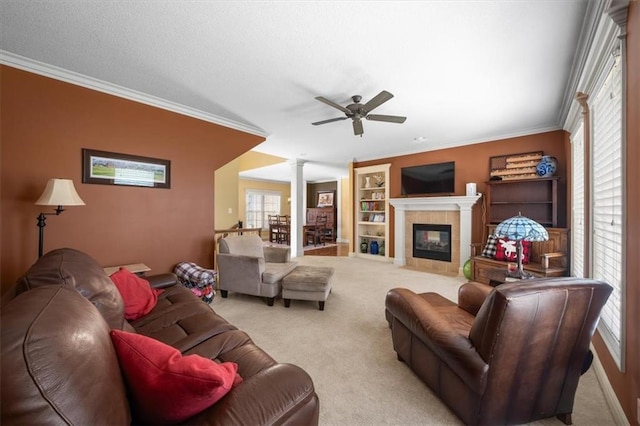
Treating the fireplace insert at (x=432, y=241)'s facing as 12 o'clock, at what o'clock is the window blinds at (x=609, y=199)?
The window blinds is roughly at 10 o'clock from the fireplace insert.

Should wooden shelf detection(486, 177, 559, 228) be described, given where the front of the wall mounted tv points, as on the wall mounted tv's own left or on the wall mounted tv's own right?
on the wall mounted tv's own left

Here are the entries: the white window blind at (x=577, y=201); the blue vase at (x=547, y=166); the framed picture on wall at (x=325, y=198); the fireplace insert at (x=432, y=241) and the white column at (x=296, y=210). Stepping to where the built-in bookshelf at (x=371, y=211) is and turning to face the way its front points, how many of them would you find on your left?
3

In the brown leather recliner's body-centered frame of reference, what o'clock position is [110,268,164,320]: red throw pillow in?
The red throw pillow is roughly at 10 o'clock from the brown leather recliner.

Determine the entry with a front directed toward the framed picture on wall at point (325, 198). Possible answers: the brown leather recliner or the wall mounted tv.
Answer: the brown leather recliner

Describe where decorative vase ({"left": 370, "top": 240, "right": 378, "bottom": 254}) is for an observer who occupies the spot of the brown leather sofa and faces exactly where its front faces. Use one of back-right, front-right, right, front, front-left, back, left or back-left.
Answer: front-left

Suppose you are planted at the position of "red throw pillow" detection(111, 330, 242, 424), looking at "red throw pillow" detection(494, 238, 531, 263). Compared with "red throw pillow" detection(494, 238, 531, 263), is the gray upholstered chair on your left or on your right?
left

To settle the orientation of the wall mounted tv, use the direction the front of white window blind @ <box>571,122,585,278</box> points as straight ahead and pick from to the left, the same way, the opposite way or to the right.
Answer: to the left

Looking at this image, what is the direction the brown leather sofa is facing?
to the viewer's right

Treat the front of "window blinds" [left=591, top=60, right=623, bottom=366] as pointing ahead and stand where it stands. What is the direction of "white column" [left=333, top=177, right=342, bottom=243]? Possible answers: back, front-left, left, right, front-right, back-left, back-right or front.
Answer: front-right

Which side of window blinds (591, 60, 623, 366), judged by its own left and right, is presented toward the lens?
left

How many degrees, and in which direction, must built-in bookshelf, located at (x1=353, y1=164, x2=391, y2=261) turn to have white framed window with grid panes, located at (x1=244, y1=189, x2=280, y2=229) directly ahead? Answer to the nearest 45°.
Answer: approximately 90° to its right

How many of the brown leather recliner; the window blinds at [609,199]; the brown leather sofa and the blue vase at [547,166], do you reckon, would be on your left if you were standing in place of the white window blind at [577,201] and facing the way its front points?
3
